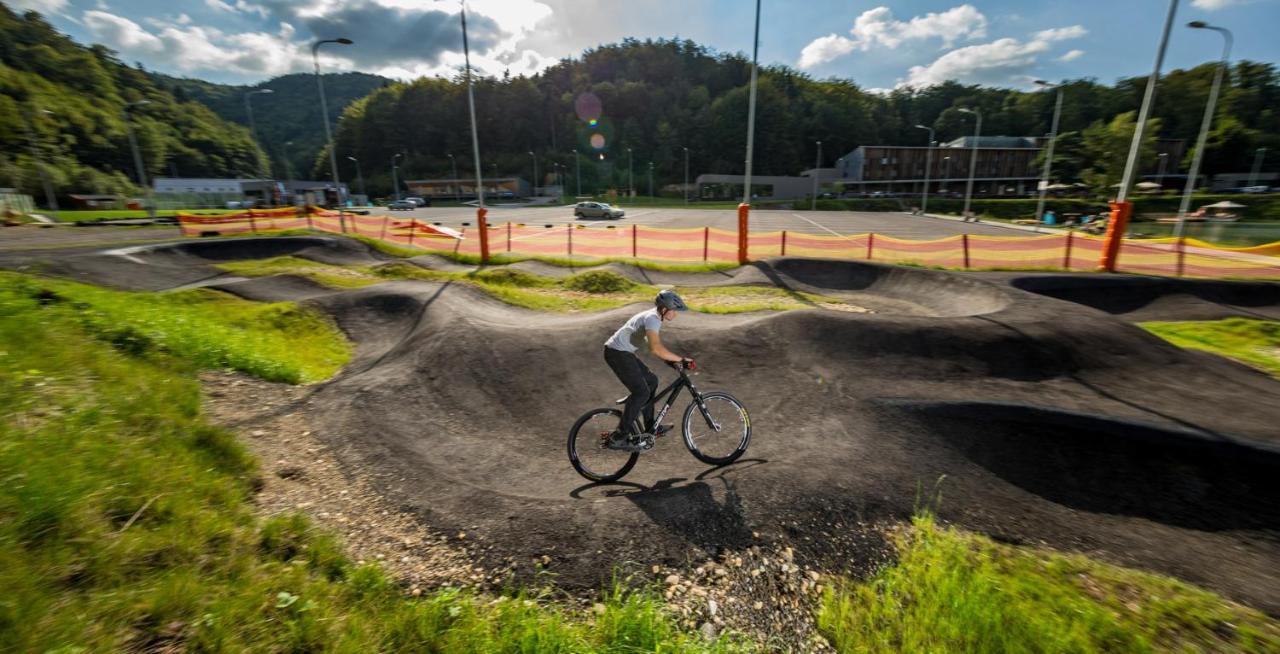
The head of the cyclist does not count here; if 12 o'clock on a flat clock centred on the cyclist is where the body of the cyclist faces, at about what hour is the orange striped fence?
The orange striped fence is roughly at 10 o'clock from the cyclist.

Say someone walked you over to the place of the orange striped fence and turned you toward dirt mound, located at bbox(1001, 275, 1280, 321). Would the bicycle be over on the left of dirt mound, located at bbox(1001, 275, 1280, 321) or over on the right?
right

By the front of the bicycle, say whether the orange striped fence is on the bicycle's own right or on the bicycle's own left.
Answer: on the bicycle's own left

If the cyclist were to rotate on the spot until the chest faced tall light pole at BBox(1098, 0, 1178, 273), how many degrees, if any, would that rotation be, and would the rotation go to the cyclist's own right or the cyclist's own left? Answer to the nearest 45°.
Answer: approximately 45° to the cyclist's own left

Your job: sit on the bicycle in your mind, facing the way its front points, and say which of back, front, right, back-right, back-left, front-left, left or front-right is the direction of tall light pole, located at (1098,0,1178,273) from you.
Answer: front-left

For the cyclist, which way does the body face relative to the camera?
to the viewer's right

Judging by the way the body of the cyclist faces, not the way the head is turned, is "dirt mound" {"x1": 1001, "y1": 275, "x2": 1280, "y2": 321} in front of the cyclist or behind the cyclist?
in front

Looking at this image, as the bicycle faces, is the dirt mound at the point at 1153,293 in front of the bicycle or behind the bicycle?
in front

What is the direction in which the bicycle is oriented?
to the viewer's right

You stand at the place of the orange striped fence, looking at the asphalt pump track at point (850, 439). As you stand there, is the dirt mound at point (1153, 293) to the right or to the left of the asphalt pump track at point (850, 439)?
left

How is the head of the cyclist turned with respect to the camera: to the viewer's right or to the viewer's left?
to the viewer's right
